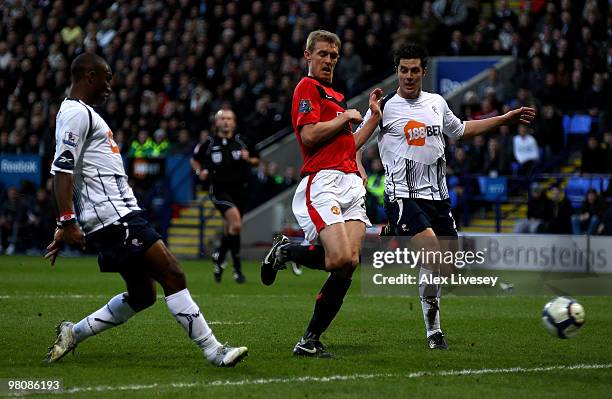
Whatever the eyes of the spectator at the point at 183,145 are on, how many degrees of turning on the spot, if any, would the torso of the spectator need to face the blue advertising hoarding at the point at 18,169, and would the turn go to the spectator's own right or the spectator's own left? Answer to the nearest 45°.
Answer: approximately 90° to the spectator's own right

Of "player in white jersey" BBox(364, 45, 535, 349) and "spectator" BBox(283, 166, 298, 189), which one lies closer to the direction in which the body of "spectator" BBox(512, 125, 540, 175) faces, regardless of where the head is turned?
the player in white jersey

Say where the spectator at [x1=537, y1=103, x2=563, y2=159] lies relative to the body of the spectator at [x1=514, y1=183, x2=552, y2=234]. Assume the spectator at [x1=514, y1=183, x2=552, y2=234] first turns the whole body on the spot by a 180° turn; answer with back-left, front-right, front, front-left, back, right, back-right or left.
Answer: front-left

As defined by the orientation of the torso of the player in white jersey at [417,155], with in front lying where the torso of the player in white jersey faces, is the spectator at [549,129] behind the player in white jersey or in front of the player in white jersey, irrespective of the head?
behind

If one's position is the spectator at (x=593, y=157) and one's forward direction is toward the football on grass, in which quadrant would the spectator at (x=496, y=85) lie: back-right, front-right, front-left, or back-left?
back-right

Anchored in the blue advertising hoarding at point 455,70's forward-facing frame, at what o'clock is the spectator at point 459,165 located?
The spectator is roughly at 12 o'clock from the blue advertising hoarding.

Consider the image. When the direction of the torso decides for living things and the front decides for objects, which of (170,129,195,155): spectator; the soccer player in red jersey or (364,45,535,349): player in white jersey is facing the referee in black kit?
the spectator

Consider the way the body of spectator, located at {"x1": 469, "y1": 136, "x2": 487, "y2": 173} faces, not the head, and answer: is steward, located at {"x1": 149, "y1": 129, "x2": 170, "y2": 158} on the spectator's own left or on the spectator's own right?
on the spectator's own right

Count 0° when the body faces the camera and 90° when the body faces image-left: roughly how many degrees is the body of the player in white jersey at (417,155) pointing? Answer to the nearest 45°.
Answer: approximately 0°

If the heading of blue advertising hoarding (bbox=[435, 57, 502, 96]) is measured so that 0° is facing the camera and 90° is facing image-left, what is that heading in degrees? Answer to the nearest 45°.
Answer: approximately 0°

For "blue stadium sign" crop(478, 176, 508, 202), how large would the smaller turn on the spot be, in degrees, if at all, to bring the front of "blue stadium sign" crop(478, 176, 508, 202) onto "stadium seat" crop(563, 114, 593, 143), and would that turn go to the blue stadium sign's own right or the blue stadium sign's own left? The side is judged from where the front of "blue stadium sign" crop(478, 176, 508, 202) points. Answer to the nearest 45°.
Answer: approximately 135° to the blue stadium sign's own left

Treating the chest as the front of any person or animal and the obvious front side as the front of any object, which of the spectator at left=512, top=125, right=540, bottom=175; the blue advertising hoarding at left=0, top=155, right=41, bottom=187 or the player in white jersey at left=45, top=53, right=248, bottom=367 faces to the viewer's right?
the player in white jersey
